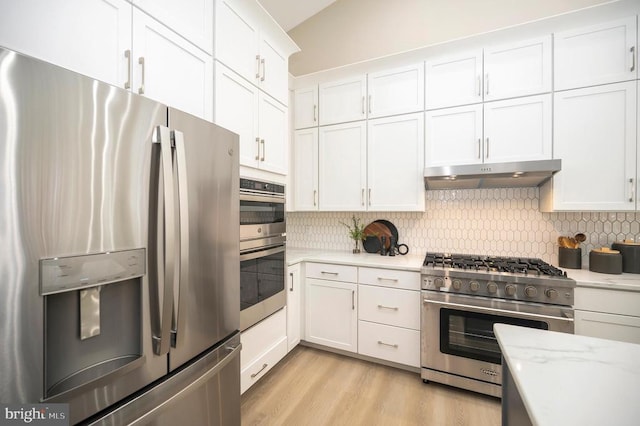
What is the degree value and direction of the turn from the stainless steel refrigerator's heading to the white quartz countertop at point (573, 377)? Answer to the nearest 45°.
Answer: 0° — it already faces it

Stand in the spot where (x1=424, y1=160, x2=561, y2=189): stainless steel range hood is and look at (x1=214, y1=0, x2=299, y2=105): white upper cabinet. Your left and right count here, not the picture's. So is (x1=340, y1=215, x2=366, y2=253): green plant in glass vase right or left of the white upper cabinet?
right

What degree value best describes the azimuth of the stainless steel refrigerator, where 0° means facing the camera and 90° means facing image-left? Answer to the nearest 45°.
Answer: approximately 315°

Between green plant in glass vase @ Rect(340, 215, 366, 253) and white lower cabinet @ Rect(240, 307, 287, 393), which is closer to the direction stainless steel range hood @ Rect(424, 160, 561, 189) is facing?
the white lower cabinet
